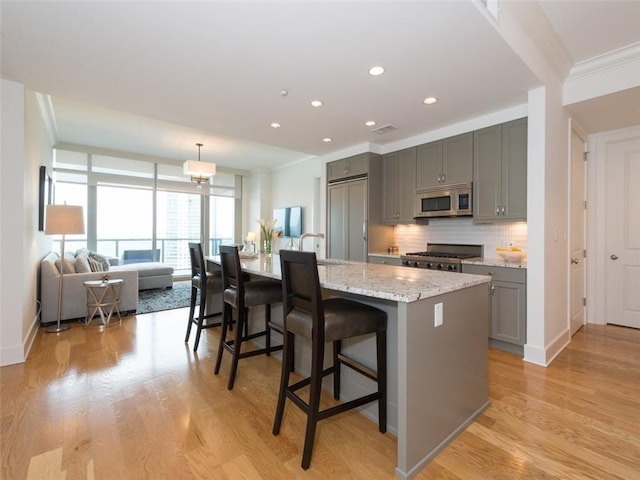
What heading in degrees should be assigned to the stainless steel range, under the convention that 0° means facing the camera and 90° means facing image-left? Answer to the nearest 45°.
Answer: approximately 45°

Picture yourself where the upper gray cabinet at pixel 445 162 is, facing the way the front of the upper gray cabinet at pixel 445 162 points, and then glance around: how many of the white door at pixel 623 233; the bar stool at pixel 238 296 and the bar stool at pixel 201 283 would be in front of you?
2

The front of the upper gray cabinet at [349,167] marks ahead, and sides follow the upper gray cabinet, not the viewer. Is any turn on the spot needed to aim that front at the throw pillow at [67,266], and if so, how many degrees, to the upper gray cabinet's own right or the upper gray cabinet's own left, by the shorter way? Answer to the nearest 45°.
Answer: approximately 45° to the upper gray cabinet's own right

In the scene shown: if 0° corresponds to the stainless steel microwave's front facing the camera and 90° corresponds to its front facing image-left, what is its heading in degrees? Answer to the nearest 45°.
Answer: approximately 45°

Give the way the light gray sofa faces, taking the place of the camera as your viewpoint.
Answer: facing to the right of the viewer

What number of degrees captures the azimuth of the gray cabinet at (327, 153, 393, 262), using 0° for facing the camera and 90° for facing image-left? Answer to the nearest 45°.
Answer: approximately 45°

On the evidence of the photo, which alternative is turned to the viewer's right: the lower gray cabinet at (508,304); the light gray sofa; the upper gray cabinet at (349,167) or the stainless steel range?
the light gray sofa

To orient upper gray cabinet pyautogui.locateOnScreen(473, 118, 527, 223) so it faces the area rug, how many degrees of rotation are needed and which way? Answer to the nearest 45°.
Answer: approximately 45° to its right

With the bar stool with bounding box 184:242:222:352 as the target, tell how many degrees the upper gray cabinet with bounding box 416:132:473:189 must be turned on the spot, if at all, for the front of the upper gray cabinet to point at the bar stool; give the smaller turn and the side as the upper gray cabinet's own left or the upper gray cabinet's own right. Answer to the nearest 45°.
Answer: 0° — it already faces it

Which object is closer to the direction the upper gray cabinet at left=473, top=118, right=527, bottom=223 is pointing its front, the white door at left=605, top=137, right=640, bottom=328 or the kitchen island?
the kitchen island
